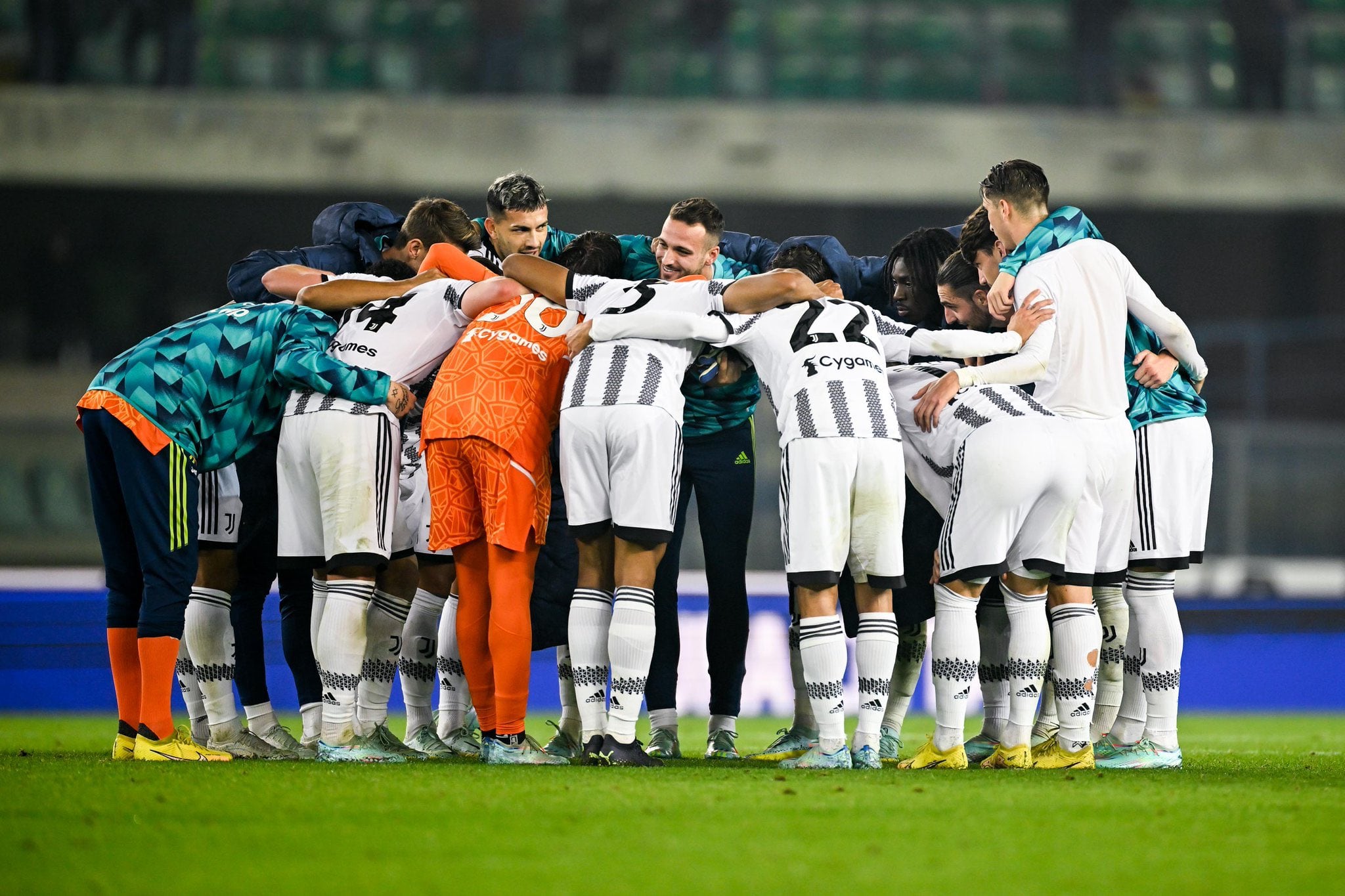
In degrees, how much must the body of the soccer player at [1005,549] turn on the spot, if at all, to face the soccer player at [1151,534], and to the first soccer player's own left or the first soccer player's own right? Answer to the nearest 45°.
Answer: approximately 90° to the first soccer player's own right

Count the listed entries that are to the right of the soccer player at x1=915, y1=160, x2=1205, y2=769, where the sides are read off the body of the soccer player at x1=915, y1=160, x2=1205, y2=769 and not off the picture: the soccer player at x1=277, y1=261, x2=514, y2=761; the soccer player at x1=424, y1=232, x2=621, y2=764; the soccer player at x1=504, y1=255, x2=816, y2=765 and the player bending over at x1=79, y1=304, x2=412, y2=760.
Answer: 0

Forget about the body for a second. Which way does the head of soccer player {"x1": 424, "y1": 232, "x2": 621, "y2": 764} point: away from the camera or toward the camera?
away from the camera

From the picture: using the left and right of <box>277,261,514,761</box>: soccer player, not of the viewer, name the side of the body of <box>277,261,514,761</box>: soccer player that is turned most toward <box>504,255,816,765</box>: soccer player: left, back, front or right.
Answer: right

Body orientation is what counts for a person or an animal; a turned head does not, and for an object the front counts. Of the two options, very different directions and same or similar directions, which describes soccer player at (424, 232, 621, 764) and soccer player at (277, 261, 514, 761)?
same or similar directions

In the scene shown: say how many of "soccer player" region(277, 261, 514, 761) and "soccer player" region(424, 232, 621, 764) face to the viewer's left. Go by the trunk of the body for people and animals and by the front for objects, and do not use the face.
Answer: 0

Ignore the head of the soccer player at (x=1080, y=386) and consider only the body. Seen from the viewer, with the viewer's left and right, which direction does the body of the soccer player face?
facing away from the viewer and to the left of the viewer

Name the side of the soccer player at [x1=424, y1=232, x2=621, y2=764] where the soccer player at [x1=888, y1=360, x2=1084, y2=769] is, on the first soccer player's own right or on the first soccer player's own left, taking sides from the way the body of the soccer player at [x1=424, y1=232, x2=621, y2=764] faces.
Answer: on the first soccer player's own right

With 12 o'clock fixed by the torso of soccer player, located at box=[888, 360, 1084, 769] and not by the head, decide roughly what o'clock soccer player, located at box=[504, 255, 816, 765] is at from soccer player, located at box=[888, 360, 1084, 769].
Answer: soccer player, located at box=[504, 255, 816, 765] is roughly at 10 o'clock from soccer player, located at box=[888, 360, 1084, 769].

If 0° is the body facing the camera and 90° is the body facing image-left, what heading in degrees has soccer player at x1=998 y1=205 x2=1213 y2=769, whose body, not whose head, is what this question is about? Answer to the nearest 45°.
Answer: approximately 90°

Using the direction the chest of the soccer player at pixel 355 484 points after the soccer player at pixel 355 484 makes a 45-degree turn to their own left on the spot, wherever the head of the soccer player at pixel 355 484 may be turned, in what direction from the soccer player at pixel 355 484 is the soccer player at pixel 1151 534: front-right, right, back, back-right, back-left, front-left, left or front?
right
